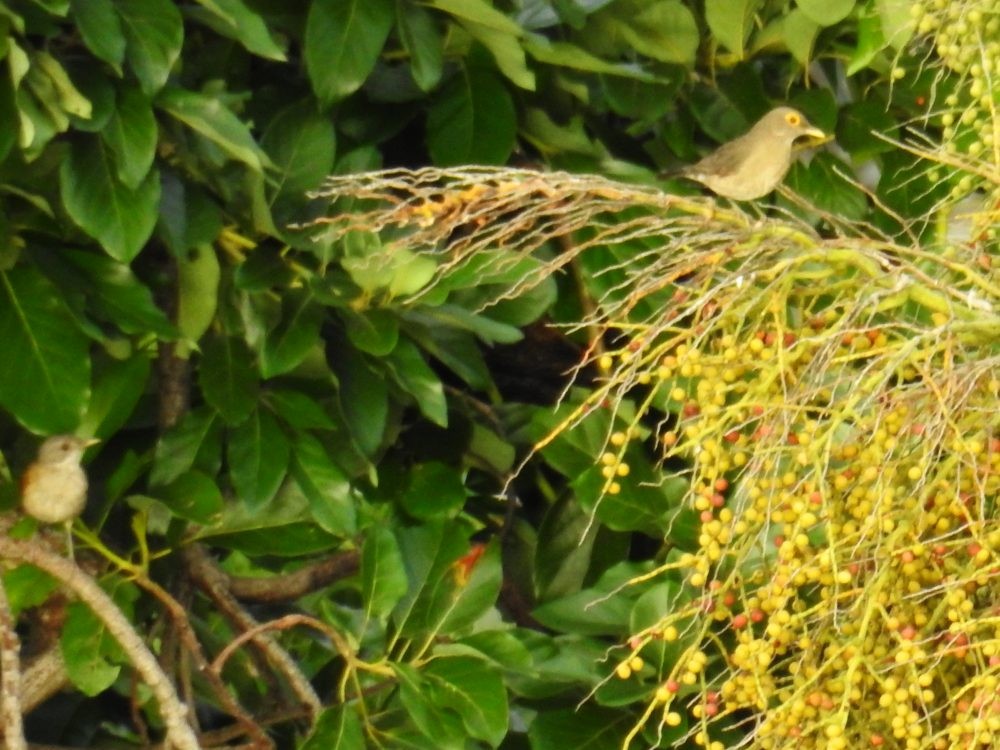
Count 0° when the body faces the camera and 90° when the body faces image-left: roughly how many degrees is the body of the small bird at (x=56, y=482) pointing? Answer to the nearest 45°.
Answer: approximately 315°
